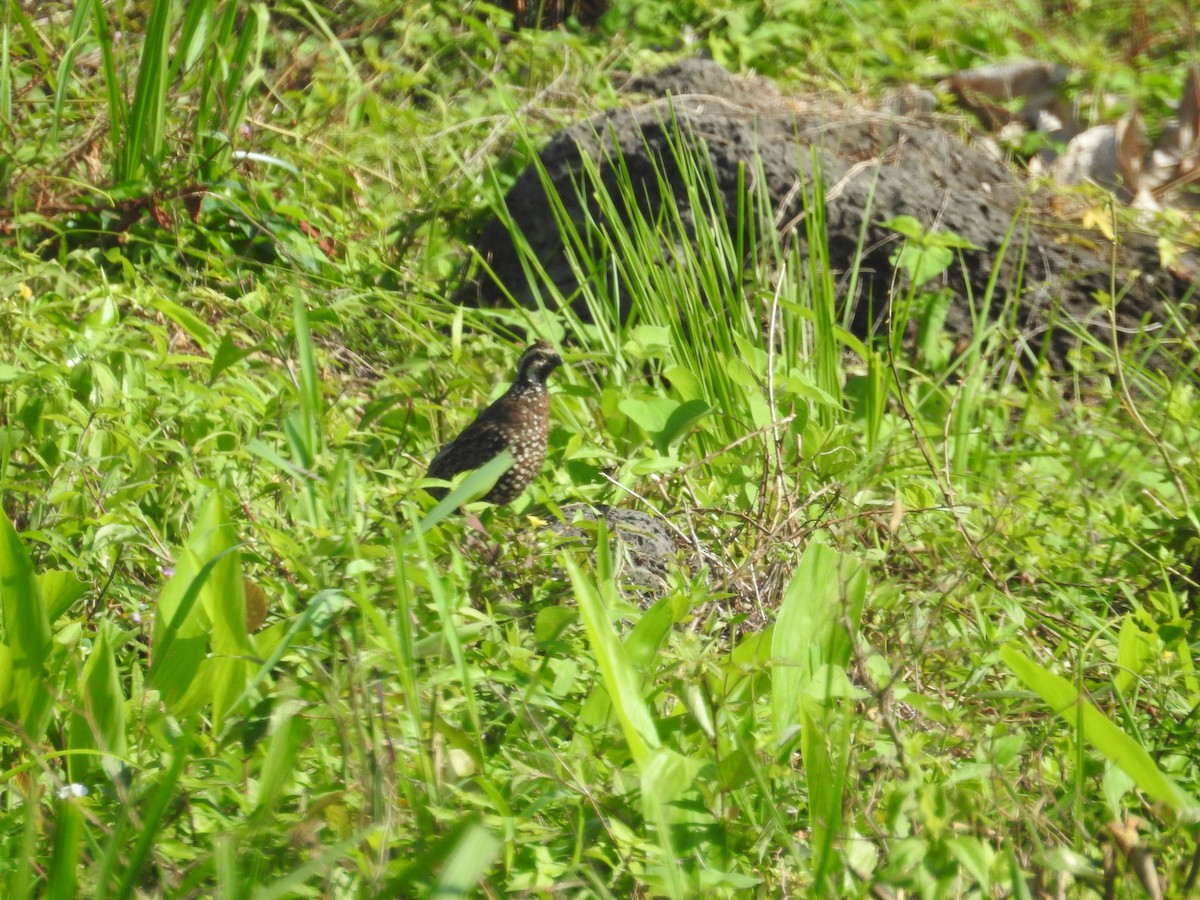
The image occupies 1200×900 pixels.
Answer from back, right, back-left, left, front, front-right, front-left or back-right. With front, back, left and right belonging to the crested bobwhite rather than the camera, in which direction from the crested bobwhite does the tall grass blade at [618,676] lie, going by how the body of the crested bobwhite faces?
right

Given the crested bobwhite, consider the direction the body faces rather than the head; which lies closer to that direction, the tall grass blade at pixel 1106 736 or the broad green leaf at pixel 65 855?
the tall grass blade

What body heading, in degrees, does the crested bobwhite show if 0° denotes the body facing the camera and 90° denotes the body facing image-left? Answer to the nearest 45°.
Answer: approximately 270°

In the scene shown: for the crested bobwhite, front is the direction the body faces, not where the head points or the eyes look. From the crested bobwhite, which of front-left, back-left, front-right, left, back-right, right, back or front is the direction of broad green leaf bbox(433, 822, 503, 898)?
right

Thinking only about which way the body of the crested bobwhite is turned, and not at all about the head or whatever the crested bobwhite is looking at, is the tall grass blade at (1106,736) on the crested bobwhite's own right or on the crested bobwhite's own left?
on the crested bobwhite's own right

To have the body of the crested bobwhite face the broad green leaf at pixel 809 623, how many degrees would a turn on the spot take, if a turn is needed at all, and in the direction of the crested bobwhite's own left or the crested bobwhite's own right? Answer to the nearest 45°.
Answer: approximately 90° to the crested bobwhite's own right
